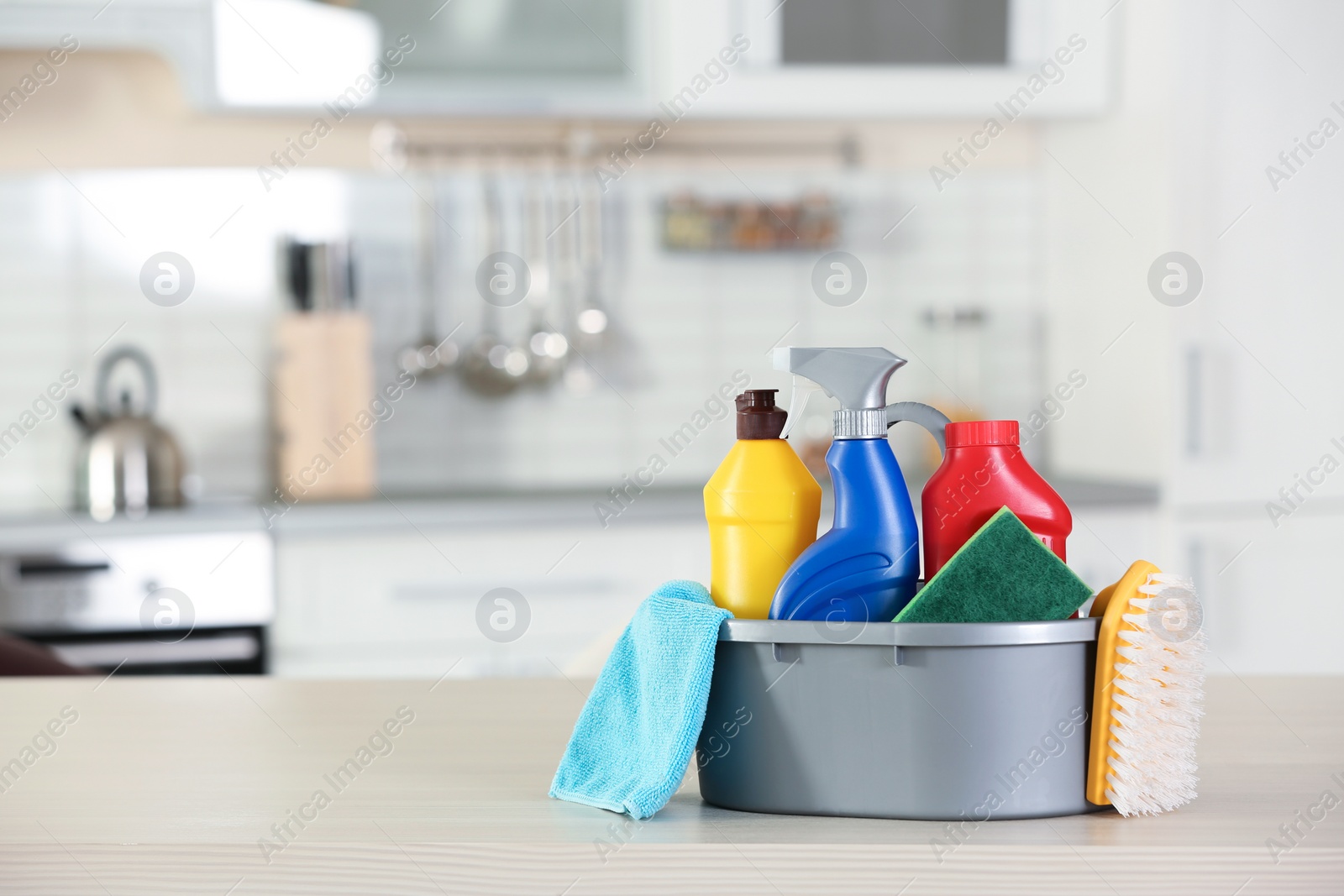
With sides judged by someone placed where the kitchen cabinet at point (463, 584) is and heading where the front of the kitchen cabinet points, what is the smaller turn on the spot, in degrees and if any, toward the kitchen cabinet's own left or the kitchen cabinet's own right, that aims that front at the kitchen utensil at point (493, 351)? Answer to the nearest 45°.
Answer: approximately 180°

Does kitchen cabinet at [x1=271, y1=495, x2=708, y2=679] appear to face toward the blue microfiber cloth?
yes

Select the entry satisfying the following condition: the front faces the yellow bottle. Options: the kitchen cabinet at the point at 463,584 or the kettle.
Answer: the kitchen cabinet

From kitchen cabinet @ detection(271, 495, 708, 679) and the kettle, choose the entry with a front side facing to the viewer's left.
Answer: the kettle

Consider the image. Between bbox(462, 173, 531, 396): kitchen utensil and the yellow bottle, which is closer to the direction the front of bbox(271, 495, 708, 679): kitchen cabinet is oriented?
the yellow bottle

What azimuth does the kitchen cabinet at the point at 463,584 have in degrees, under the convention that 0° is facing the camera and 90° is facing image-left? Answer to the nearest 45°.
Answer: approximately 0°

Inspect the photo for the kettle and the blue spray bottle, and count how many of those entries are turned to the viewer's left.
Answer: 2

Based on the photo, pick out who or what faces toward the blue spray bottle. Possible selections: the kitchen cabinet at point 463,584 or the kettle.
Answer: the kitchen cabinet

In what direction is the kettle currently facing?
to the viewer's left

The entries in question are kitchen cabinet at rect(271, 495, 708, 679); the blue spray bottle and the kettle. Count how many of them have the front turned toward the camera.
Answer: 1

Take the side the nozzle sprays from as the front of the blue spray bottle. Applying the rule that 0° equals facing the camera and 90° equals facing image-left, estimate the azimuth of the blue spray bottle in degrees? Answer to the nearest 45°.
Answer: approximately 90°

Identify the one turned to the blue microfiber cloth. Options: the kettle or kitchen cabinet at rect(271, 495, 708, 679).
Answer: the kitchen cabinet
